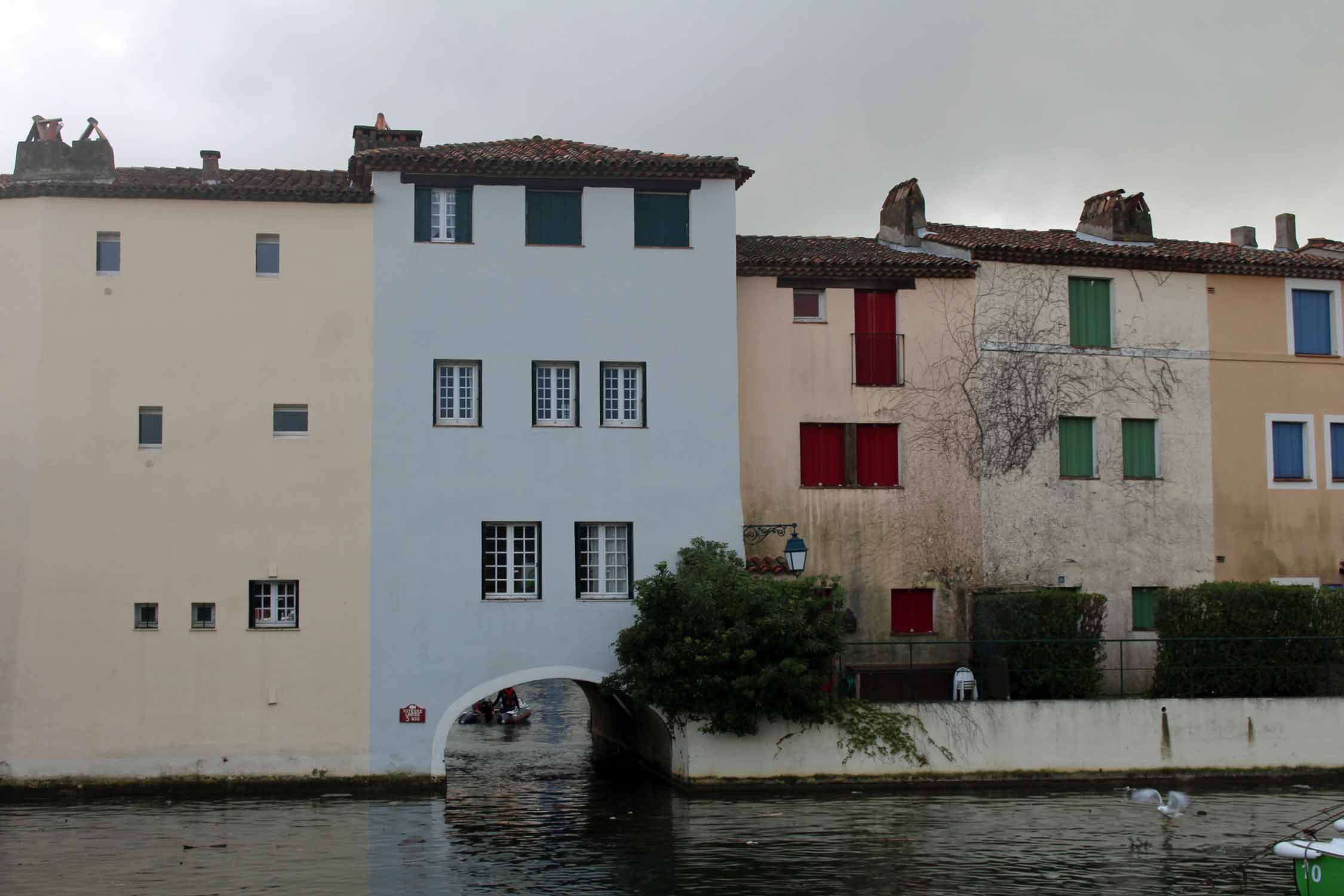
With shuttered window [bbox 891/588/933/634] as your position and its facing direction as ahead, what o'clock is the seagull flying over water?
The seagull flying over water is roughly at 11 o'clock from the shuttered window.

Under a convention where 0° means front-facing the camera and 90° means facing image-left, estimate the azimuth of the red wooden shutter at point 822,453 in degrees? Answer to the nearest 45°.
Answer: approximately 0°

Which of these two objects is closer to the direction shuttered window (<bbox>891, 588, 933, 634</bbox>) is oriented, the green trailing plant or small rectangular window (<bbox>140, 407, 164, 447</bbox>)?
the green trailing plant

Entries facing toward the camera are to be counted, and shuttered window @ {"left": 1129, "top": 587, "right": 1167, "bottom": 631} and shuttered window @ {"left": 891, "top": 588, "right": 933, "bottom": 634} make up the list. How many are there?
2

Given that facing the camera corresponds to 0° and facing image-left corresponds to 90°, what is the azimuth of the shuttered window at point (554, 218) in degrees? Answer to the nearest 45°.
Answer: approximately 0°

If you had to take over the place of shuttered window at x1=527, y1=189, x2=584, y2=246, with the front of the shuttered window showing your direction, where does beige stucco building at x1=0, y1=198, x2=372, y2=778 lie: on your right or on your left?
on your right
